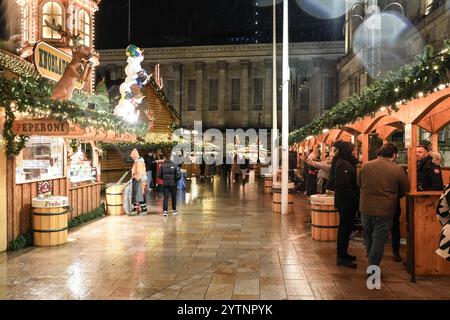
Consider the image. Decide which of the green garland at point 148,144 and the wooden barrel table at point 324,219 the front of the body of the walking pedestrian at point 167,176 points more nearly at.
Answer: the green garland

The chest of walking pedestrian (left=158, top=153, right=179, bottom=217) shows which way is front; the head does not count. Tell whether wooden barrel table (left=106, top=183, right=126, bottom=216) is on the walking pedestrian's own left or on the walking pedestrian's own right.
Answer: on the walking pedestrian's own left

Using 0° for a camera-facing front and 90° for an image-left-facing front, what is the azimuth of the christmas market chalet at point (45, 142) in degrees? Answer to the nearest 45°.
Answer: approximately 315°

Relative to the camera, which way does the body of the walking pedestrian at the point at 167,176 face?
away from the camera

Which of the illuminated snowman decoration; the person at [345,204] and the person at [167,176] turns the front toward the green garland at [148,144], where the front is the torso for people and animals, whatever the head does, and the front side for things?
the person at [167,176]

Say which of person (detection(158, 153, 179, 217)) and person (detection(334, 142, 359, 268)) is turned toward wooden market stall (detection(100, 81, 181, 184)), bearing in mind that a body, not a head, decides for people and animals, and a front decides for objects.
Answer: person (detection(158, 153, 179, 217))

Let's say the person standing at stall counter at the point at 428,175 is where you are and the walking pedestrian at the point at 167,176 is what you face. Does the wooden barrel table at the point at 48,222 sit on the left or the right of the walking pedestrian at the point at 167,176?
left

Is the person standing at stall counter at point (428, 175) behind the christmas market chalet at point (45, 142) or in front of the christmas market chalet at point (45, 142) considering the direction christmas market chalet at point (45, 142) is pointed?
in front
